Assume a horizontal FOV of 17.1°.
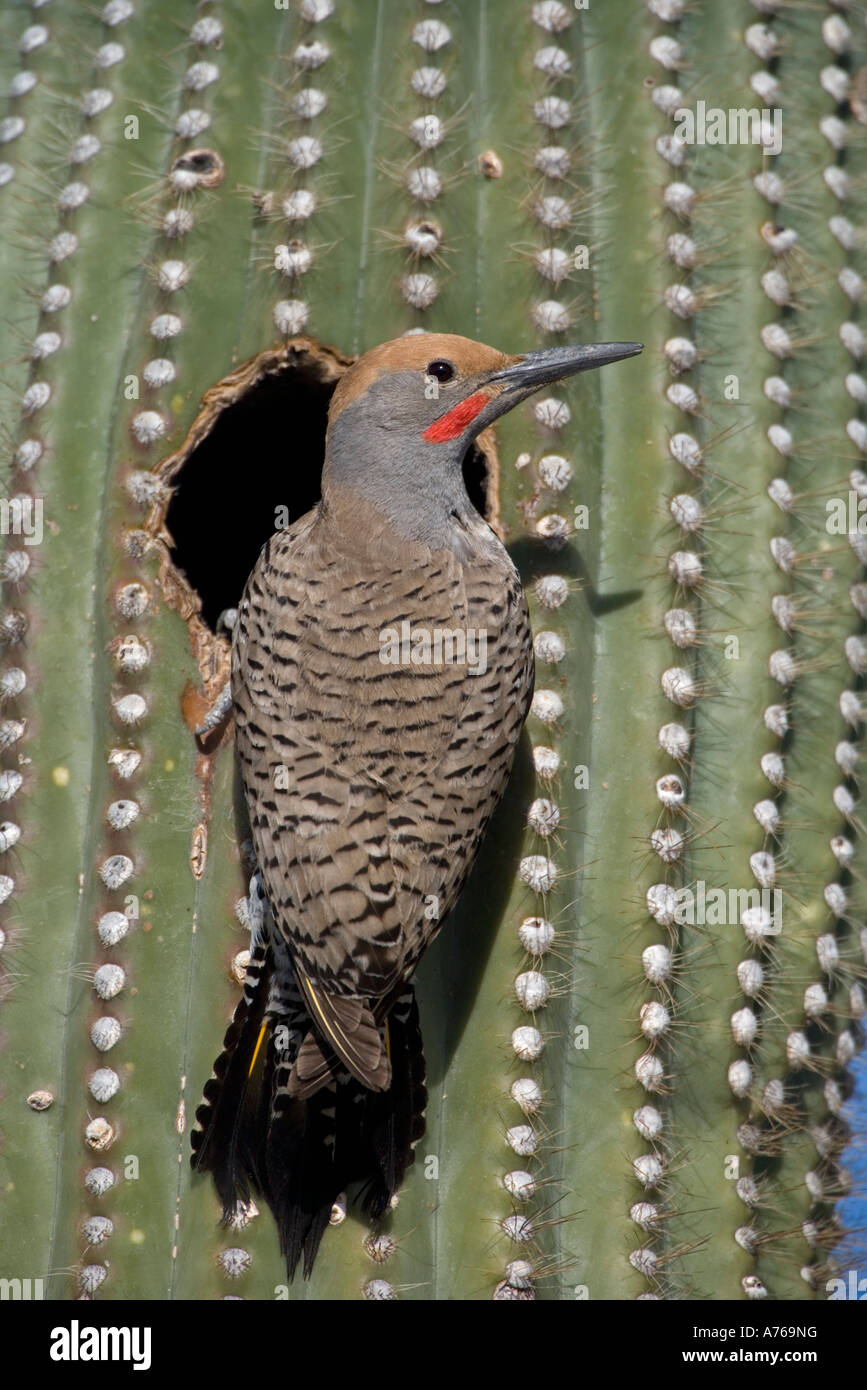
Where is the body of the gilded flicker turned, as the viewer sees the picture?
away from the camera
